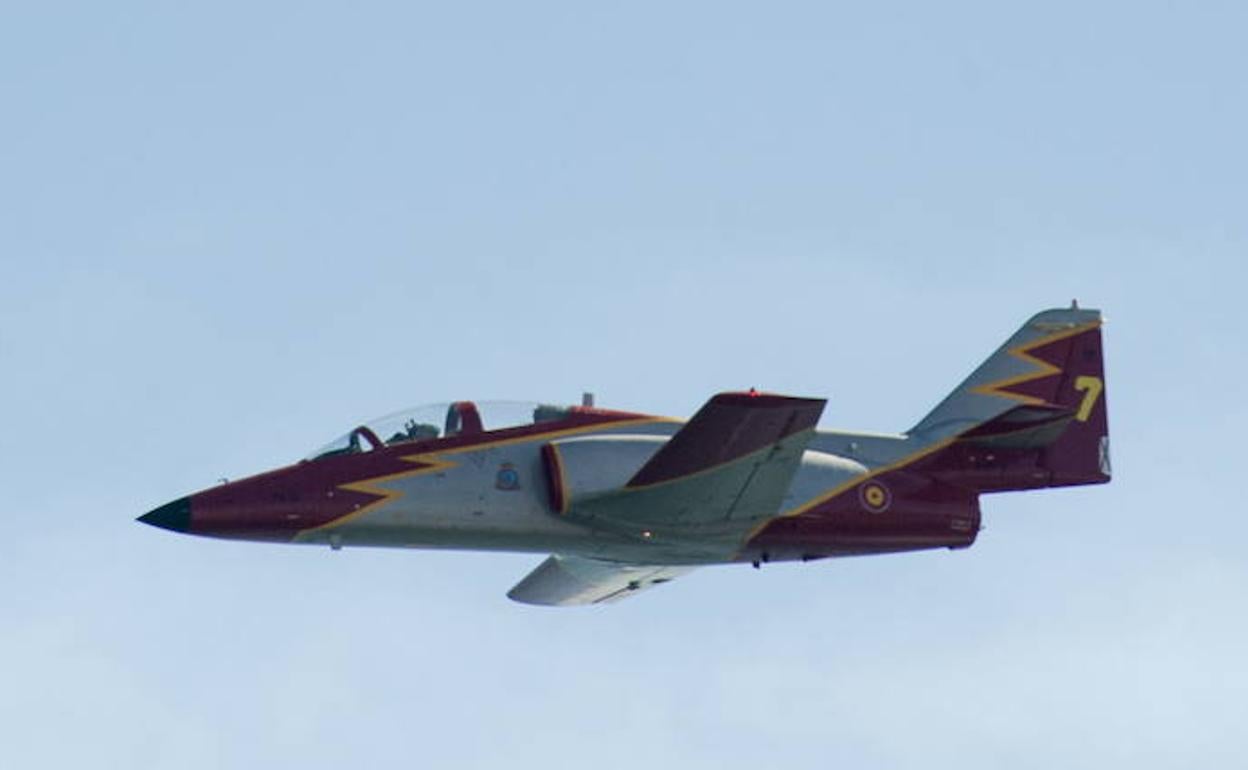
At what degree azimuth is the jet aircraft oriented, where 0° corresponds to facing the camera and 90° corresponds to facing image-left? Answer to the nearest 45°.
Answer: approximately 90°
